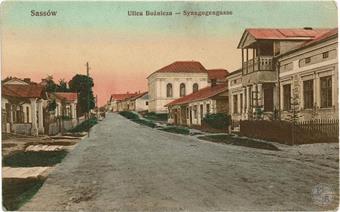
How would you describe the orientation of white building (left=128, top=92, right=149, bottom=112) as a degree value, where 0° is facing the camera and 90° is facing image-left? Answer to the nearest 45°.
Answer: approximately 45°

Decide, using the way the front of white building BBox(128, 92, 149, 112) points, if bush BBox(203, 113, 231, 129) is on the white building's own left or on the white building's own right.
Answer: on the white building's own left

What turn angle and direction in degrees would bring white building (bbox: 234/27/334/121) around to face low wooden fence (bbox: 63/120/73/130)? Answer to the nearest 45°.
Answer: approximately 45° to its right
